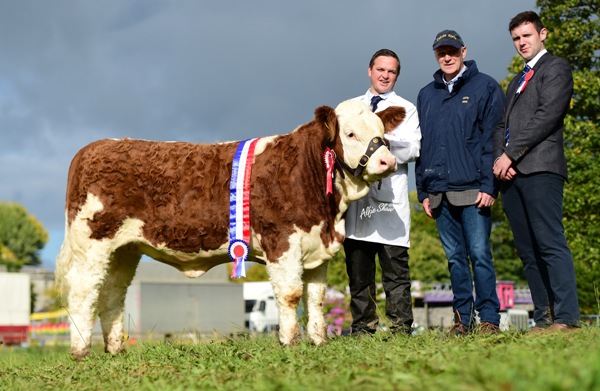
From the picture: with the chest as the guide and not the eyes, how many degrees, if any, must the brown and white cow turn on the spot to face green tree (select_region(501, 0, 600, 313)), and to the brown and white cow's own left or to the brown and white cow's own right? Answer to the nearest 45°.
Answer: approximately 45° to the brown and white cow's own left

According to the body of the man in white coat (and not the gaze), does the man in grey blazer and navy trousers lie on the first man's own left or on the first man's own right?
on the first man's own left

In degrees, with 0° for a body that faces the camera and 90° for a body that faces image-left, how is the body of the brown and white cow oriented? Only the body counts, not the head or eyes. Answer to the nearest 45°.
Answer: approximately 270°

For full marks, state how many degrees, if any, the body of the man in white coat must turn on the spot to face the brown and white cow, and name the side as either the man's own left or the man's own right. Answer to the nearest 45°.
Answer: approximately 45° to the man's own right

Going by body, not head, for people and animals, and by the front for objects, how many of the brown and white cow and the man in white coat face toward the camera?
1

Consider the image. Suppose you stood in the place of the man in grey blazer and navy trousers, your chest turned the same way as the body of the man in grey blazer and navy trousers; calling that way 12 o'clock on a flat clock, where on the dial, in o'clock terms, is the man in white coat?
The man in white coat is roughly at 2 o'clock from the man in grey blazer and navy trousers.

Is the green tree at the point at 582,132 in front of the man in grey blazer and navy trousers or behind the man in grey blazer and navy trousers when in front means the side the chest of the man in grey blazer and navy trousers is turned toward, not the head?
behind

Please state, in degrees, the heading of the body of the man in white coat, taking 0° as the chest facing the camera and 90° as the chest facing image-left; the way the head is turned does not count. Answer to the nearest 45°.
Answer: approximately 0°

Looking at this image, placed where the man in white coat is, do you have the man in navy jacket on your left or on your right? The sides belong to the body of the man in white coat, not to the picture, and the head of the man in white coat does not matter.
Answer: on your left

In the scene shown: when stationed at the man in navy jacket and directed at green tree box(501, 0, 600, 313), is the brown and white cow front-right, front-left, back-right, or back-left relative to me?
back-left

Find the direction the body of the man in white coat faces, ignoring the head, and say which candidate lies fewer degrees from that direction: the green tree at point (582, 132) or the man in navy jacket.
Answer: the man in navy jacket
